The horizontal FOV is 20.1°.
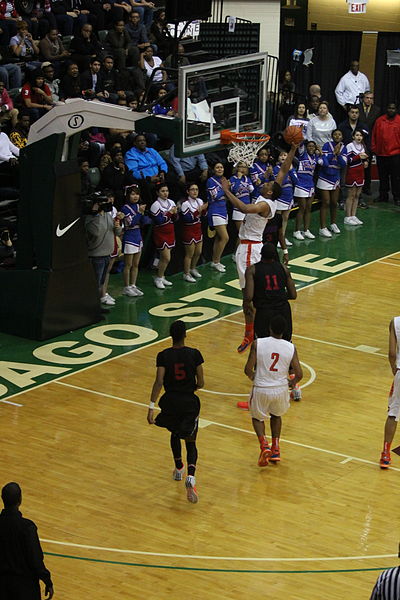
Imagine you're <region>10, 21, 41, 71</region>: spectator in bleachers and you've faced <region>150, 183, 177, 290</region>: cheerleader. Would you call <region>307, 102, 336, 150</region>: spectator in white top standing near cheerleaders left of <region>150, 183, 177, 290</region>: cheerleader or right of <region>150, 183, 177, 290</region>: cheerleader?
left

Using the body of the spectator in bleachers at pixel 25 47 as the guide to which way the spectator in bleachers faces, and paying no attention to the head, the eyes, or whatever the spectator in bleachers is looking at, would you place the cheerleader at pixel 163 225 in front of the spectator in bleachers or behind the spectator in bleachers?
in front

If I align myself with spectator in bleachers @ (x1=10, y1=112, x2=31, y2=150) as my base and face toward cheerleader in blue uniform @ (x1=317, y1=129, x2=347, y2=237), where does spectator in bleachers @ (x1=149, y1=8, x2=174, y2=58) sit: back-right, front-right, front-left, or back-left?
front-left

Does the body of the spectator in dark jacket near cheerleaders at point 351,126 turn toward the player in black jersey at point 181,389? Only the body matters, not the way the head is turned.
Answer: yes

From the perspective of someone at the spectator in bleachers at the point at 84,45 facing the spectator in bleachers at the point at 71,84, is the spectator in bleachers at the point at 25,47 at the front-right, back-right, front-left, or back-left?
front-right

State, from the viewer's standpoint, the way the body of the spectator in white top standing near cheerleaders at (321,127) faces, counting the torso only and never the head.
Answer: toward the camera

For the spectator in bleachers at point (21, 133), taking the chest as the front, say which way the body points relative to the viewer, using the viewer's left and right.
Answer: facing the viewer and to the right of the viewer

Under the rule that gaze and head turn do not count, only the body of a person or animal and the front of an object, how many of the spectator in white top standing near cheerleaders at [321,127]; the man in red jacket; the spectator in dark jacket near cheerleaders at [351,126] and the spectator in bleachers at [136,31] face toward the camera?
4

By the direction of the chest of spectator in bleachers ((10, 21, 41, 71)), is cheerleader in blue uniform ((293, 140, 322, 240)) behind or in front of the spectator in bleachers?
in front

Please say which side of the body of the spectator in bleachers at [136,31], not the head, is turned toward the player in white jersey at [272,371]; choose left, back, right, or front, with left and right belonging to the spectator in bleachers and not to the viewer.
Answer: front

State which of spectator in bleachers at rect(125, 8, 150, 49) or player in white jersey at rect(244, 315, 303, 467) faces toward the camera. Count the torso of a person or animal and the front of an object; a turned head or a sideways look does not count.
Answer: the spectator in bleachers

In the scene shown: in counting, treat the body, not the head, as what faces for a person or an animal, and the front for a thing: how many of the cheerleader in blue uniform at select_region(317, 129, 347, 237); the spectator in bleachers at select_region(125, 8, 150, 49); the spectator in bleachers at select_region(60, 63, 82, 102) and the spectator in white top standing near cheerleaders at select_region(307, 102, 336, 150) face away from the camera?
0

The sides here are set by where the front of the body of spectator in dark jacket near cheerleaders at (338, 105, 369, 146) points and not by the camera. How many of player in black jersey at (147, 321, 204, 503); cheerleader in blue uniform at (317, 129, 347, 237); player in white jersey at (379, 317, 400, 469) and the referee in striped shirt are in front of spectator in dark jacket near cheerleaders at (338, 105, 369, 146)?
4

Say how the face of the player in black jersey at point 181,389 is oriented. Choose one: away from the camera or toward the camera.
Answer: away from the camera

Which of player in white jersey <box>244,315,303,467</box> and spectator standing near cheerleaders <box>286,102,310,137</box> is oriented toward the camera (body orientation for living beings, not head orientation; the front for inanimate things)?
the spectator standing near cheerleaders

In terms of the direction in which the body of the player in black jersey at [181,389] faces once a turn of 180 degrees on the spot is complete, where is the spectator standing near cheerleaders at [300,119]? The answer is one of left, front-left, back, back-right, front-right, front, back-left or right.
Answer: back

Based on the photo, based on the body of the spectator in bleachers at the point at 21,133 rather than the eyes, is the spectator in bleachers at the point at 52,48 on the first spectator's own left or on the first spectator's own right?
on the first spectator's own left
